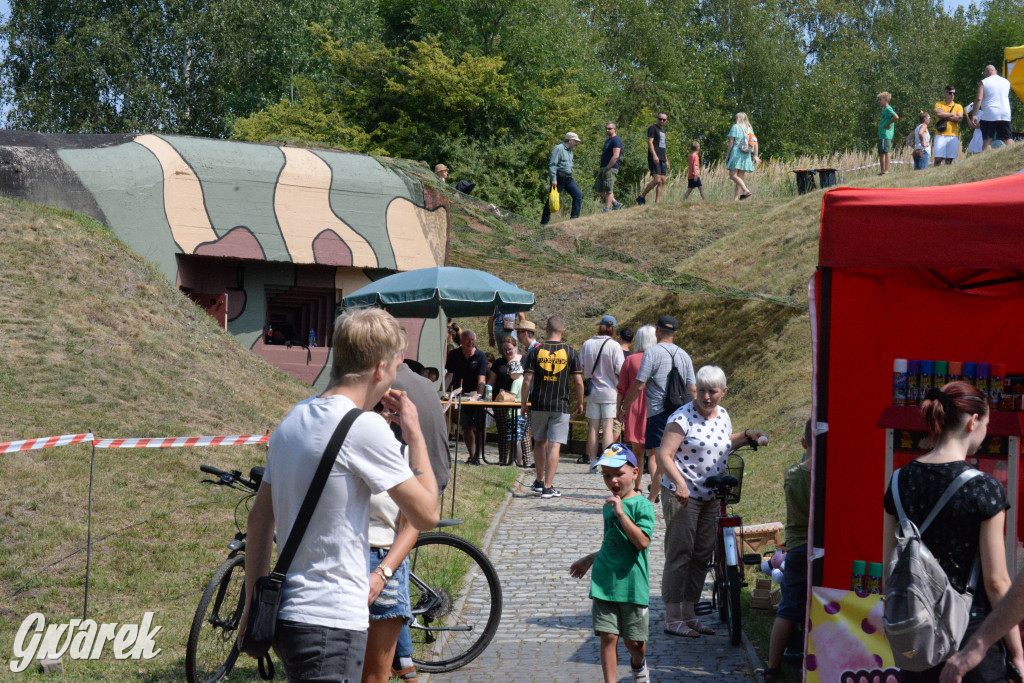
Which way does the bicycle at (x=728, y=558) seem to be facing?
away from the camera

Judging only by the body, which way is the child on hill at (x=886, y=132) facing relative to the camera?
to the viewer's left

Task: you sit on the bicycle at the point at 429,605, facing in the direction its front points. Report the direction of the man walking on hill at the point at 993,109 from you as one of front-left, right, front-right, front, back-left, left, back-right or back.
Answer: back-right

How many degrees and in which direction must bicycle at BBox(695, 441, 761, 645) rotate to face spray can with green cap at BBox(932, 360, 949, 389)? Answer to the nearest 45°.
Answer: approximately 135° to its right

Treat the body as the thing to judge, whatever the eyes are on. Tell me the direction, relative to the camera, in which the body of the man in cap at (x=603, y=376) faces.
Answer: away from the camera

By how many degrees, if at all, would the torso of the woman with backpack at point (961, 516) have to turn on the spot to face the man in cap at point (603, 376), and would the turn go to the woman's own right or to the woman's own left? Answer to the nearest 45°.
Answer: approximately 90° to the woman's own left

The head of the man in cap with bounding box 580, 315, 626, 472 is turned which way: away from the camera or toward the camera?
away from the camera

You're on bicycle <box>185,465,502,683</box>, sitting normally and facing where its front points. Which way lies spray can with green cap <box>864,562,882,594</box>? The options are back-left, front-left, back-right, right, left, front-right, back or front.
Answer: back-left

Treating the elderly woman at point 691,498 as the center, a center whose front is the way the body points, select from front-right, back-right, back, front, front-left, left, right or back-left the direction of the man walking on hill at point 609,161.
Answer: back-left

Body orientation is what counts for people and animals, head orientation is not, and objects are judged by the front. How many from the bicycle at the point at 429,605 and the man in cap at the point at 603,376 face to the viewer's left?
1
